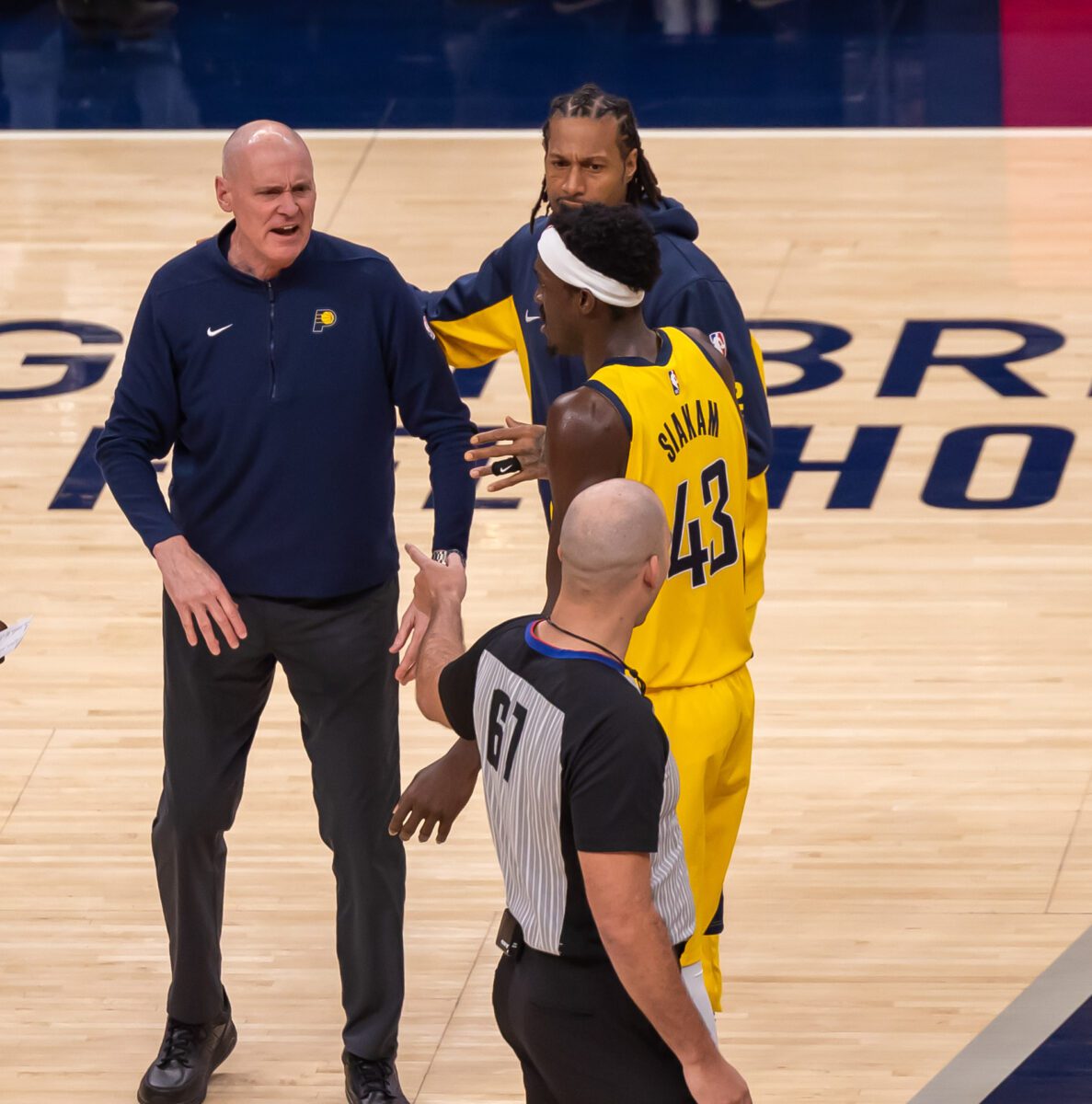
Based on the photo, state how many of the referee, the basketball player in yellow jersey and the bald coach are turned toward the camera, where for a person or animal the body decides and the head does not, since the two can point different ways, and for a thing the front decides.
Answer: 1

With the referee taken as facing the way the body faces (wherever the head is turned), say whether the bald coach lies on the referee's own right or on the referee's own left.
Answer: on the referee's own left

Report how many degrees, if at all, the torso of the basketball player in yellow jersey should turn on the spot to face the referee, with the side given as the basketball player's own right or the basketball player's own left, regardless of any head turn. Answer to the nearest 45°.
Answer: approximately 135° to the basketball player's own left

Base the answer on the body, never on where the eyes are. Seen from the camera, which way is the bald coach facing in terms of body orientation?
toward the camera

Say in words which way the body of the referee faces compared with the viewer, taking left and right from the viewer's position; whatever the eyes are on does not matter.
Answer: facing away from the viewer and to the right of the viewer

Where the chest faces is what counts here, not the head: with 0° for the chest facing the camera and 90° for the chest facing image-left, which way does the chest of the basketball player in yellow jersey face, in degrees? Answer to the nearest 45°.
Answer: approximately 135°

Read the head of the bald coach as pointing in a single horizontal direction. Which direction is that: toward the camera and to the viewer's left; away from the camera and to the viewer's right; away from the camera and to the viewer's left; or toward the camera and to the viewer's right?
toward the camera and to the viewer's right

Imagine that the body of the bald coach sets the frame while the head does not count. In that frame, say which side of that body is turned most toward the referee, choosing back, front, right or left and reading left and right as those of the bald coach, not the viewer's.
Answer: front

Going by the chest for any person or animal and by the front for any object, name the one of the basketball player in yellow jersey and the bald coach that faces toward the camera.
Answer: the bald coach

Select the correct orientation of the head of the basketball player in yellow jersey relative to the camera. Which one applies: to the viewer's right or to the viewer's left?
to the viewer's left

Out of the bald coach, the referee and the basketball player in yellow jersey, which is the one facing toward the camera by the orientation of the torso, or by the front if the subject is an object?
the bald coach

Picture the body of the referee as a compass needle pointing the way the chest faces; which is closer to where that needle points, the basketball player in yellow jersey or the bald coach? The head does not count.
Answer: the basketball player in yellow jersey

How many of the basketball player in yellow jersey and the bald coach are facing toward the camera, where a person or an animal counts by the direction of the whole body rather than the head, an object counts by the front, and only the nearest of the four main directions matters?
1

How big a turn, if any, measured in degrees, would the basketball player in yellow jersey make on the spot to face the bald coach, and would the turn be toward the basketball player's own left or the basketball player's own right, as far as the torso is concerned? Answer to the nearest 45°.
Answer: approximately 45° to the basketball player's own left
